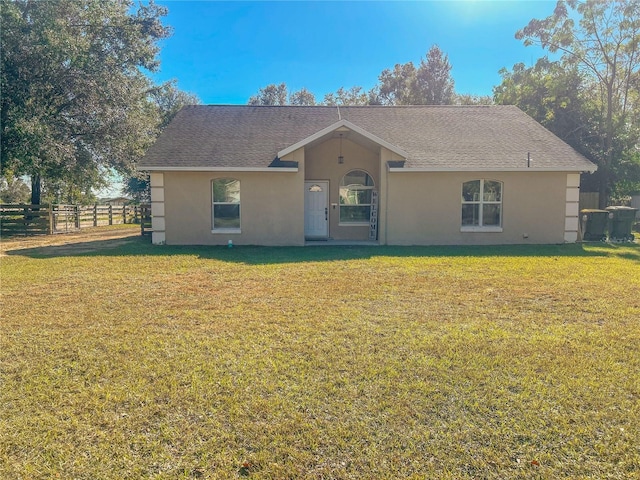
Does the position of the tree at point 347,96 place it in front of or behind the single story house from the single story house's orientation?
behind

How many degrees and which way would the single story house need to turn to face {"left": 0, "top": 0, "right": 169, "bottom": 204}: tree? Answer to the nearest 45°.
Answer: approximately 90° to its right

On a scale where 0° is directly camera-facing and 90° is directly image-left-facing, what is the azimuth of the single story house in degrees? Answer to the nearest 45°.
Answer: approximately 0°

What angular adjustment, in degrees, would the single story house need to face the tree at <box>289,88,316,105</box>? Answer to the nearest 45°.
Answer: approximately 180°

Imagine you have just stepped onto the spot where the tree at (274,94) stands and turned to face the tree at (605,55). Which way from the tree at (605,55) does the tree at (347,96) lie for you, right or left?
left

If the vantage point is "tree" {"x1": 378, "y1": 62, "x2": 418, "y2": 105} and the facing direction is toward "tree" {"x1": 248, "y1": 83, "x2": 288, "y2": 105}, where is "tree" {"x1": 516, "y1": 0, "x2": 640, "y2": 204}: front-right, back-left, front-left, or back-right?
back-left

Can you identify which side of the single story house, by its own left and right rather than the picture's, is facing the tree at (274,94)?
back

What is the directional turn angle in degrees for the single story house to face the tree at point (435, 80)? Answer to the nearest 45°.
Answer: approximately 180°

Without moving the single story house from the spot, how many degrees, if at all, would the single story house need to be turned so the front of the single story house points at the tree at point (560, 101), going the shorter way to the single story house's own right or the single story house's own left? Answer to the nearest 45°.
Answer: approximately 135° to the single story house's own left

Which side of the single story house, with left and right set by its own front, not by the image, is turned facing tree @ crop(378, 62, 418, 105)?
back

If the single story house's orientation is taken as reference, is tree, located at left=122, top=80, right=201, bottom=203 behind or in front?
behind
